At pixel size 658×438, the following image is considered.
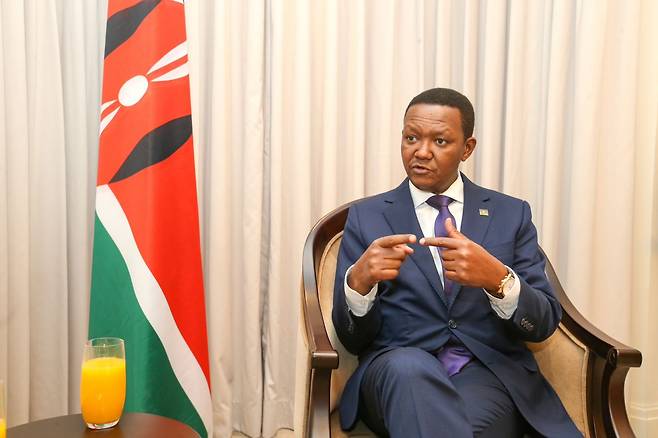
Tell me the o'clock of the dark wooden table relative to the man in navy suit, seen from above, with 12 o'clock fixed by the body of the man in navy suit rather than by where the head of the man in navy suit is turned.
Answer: The dark wooden table is roughly at 2 o'clock from the man in navy suit.

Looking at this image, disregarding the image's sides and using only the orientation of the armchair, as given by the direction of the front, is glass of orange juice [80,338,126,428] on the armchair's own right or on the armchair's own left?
on the armchair's own right

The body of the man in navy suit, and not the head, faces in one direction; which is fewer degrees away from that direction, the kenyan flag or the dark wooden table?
the dark wooden table

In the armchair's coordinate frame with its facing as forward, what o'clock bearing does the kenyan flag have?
The kenyan flag is roughly at 3 o'clock from the armchair.

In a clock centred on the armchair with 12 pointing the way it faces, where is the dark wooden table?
The dark wooden table is roughly at 2 o'clock from the armchair.

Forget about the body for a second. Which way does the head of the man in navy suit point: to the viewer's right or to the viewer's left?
to the viewer's left

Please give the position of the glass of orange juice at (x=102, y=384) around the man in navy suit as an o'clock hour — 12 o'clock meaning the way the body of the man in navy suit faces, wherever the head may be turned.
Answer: The glass of orange juice is roughly at 2 o'clock from the man in navy suit.

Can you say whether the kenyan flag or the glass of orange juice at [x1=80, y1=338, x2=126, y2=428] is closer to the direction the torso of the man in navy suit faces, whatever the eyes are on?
the glass of orange juice

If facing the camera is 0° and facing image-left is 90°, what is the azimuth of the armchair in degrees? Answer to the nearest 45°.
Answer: approximately 0°
